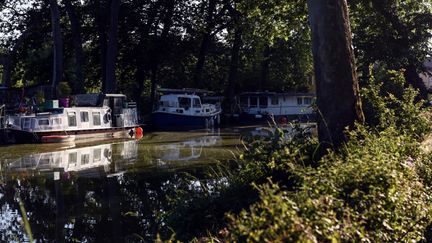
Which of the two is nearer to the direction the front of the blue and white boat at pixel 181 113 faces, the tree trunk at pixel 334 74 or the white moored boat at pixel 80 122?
the tree trunk

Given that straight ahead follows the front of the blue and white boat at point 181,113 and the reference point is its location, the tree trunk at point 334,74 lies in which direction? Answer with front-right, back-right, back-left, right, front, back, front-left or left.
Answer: front-right

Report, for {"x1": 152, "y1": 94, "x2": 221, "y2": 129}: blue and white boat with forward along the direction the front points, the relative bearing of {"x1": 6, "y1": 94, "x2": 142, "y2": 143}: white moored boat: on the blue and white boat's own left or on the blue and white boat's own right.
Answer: on the blue and white boat's own right

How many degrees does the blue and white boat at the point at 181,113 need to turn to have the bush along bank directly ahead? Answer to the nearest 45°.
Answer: approximately 45° to its right
